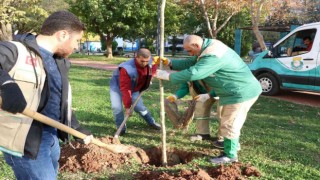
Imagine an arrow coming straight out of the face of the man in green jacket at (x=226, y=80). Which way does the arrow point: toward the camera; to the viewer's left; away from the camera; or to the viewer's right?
to the viewer's left

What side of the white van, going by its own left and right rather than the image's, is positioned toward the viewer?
left

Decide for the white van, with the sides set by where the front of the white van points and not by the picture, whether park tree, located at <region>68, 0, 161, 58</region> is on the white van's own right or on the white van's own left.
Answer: on the white van's own right

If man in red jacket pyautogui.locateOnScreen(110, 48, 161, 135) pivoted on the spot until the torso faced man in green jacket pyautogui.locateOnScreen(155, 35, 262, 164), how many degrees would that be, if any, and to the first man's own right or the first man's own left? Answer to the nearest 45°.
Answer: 0° — they already face them

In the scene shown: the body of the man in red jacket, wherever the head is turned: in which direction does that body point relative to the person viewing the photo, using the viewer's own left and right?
facing the viewer and to the right of the viewer

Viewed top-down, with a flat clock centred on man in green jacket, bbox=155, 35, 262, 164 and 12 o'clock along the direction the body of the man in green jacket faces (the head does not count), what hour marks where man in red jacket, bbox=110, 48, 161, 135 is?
The man in red jacket is roughly at 1 o'clock from the man in green jacket.

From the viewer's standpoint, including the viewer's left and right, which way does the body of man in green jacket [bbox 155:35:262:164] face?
facing to the left of the viewer

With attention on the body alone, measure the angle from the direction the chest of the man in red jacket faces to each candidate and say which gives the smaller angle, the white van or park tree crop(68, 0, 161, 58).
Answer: the white van

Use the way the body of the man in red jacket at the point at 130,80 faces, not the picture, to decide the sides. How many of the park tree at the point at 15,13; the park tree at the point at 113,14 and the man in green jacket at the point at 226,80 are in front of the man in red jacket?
1

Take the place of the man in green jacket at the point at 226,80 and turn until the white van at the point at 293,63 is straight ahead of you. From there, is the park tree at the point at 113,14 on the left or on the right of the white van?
left

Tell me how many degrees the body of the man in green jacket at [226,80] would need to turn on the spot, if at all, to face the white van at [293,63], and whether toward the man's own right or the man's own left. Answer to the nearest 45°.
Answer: approximately 90° to the man's own right
